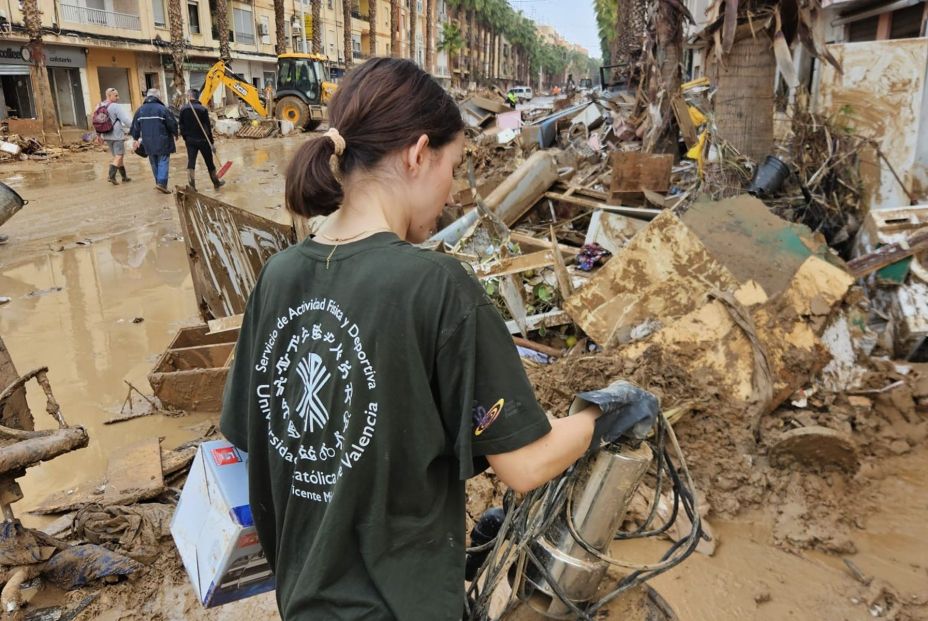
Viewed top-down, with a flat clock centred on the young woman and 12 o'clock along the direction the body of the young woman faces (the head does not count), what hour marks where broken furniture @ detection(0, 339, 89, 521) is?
The broken furniture is roughly at 9 o'clock from the young woman.

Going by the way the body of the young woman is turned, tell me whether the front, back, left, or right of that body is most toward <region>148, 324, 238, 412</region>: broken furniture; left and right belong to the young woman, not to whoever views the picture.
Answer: left

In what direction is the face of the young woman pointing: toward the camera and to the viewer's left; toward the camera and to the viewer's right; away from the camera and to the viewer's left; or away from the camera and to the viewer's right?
away from the camera and to the viewer's right

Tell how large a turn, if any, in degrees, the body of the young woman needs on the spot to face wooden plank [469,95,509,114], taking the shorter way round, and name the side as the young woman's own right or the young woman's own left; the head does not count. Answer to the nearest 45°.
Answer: approximately 45° to the young woman's own left

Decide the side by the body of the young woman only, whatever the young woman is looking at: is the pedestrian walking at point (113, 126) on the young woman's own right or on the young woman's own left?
on the young woman's own left

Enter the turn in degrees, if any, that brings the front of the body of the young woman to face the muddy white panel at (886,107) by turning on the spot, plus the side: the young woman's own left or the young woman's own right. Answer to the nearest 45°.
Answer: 0° — they already face it

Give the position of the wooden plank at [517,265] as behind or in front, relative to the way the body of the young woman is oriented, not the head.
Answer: in front

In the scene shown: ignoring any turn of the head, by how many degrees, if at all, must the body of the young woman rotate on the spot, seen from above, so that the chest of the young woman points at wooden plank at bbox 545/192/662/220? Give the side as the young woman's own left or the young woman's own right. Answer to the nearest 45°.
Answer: approximately 45° to the young woman's own left

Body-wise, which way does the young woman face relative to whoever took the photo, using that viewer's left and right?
facing away from the viewer and to the right of the viewer

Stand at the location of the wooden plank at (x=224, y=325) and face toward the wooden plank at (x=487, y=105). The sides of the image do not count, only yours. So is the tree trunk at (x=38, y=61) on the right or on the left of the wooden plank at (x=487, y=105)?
left

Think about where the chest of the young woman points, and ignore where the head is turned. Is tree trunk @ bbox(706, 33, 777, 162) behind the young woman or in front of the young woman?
in front

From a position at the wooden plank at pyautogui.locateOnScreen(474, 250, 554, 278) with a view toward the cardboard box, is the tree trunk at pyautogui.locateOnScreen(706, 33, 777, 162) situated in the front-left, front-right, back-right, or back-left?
back-left

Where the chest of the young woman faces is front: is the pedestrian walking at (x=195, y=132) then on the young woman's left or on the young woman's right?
on the young woman's left
